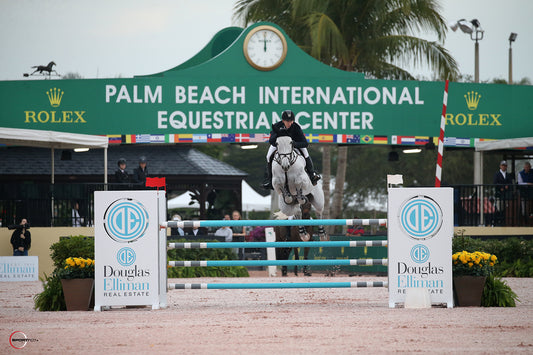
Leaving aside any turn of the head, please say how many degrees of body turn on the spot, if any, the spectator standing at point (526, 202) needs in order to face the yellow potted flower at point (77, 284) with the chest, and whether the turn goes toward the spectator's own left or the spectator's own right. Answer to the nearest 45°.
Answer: approximately 45° to the spectator's own right

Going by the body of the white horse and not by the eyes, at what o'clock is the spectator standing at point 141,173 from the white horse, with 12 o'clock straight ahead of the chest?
The spectator standing is roughly at 5 o'clock from the white horse.

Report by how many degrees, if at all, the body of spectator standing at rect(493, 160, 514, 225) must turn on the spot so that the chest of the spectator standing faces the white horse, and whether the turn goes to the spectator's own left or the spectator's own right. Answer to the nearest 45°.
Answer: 0° — they already face it

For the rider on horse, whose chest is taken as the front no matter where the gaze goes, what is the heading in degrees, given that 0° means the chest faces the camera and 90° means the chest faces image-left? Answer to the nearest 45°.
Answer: approximately 0°

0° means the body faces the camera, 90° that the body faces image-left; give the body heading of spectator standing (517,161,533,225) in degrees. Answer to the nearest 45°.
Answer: approximately 0°

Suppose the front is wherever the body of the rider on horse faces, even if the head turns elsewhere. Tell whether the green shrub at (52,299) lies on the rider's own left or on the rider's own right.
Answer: on the rider's own right

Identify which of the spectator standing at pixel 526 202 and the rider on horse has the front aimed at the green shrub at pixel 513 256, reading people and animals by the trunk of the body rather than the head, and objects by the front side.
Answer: the spectator standing

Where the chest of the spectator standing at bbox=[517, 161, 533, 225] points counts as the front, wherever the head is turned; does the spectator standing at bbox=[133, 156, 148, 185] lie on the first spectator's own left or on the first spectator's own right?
on the first spectator's own right

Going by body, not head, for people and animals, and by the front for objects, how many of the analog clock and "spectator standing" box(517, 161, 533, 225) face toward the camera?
2

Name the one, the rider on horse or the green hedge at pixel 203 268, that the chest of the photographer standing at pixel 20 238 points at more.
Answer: the rider on horse

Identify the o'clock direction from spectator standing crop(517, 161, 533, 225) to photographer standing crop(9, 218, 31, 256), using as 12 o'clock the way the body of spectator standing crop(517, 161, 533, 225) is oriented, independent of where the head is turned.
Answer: photographer standing crop(9, 218, 31, 256) is roughly at 2 o'clock from spectator standing crop(517, 161, 533, 225).
